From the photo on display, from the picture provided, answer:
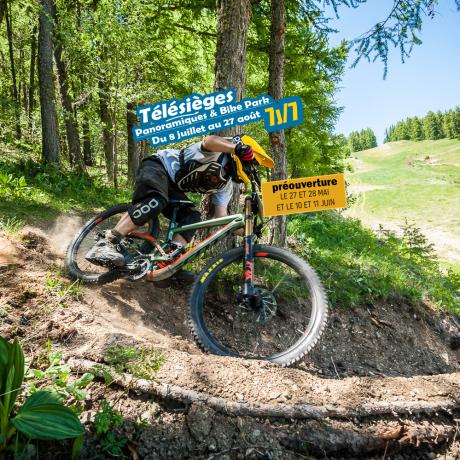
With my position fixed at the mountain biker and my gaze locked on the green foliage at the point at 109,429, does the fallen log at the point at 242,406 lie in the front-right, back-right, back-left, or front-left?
front-left

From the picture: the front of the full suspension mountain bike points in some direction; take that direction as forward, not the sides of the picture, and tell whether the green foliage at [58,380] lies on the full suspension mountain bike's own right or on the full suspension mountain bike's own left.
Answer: on the full suspension mountain bike's own right

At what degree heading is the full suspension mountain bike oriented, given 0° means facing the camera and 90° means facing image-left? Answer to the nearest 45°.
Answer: approximately 315°

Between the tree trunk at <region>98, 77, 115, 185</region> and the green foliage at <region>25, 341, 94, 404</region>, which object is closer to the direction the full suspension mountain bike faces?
the green foliage

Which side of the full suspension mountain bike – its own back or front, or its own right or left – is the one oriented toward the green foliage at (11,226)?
back

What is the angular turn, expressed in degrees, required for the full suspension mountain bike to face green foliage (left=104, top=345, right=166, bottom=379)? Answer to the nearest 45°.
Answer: approximately 90° to its right

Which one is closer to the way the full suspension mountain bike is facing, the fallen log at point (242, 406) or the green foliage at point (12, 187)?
the fallen log

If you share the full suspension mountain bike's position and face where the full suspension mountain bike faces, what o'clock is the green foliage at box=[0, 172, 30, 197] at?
The green foliage is roughly at 6 o'clock from the full suspension mountain bike.

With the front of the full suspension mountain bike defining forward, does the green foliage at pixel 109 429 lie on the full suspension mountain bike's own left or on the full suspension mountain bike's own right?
on the full suspension mountain bike's own right

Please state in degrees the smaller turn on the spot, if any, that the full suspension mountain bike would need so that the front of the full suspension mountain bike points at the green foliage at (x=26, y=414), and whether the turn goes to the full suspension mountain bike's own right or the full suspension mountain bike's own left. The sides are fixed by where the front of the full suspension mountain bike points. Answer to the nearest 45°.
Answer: approximately 90° to the full suspension mountain bike's own right

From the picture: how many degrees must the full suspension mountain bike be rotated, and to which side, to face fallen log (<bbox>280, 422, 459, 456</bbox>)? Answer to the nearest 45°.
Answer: approximately 45° to its right

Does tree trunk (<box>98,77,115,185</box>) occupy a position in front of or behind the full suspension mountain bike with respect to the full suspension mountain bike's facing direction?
behind

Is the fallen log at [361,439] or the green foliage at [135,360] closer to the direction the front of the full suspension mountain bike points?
the fallen log
